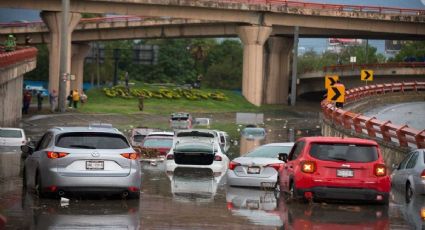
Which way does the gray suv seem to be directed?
away from the camera

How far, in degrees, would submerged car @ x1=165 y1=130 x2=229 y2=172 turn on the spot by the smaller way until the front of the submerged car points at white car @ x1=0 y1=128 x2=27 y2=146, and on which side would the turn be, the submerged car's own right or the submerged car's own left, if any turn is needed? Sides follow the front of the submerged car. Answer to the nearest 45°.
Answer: approximately 45° to the submerged car's own left

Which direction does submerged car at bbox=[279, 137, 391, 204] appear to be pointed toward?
away from the camera

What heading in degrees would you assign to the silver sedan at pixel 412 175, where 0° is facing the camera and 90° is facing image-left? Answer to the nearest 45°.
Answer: approximately 135°

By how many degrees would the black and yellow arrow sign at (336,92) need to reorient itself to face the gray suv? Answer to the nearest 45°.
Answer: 0° — it already faces it

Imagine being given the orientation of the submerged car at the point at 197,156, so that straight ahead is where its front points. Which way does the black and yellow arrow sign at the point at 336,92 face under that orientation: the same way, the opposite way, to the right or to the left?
the opposite way

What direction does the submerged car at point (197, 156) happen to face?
away from the camera

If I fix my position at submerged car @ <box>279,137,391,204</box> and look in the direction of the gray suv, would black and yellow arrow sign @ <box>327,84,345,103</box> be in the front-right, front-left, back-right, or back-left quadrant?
back-right

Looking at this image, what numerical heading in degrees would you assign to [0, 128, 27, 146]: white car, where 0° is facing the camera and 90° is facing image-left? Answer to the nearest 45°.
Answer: approximately 180°
